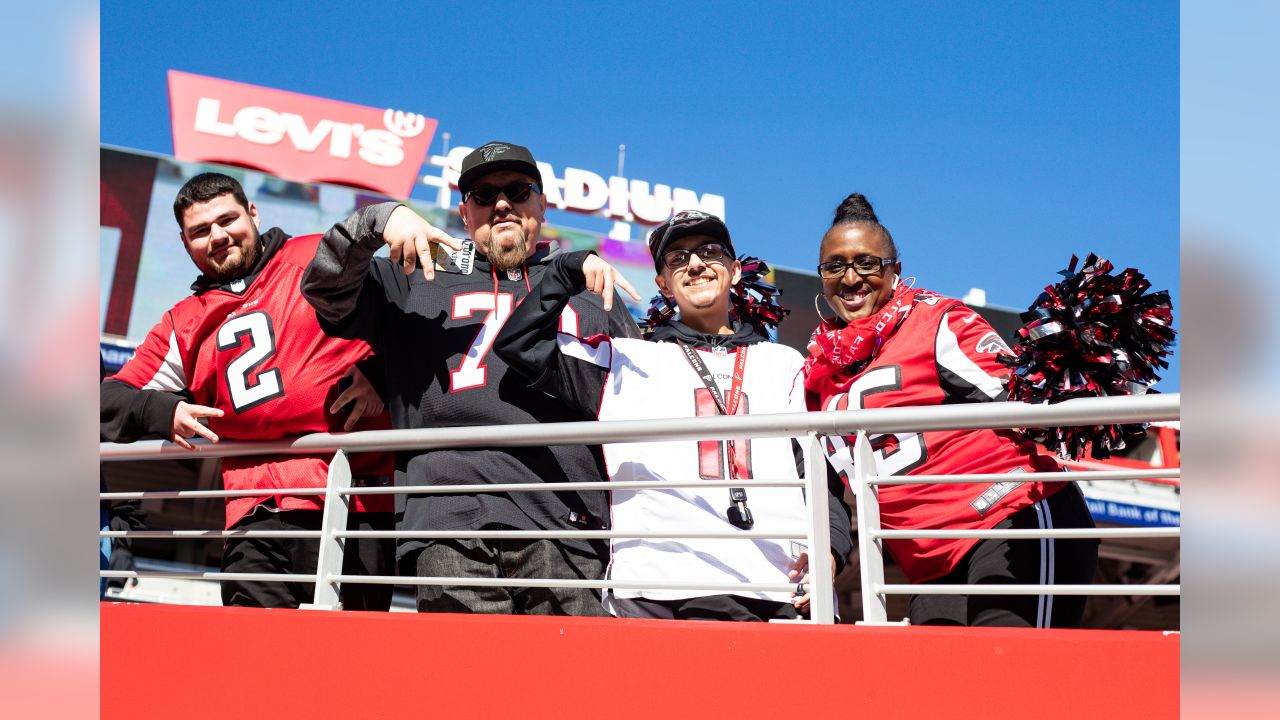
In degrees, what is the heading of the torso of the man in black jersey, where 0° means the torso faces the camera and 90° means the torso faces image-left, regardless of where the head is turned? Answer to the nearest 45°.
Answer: approximately 0°

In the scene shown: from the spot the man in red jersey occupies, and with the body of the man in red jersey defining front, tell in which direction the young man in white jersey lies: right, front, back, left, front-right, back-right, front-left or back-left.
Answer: front-left

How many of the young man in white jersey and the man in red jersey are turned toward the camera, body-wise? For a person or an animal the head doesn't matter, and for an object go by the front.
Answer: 2

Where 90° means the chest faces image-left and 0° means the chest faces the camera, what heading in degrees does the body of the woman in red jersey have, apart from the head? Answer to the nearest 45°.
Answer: approximately 45°

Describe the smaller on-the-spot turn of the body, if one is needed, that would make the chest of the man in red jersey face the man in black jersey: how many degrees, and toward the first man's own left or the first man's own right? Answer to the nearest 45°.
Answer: approximately 45° to the first man's own left

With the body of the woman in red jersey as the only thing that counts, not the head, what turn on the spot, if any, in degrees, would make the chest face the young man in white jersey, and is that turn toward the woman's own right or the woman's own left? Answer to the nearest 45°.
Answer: approximately 45° to the woman's own right

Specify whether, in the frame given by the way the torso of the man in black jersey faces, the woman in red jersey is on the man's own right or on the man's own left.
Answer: on the man's own left
